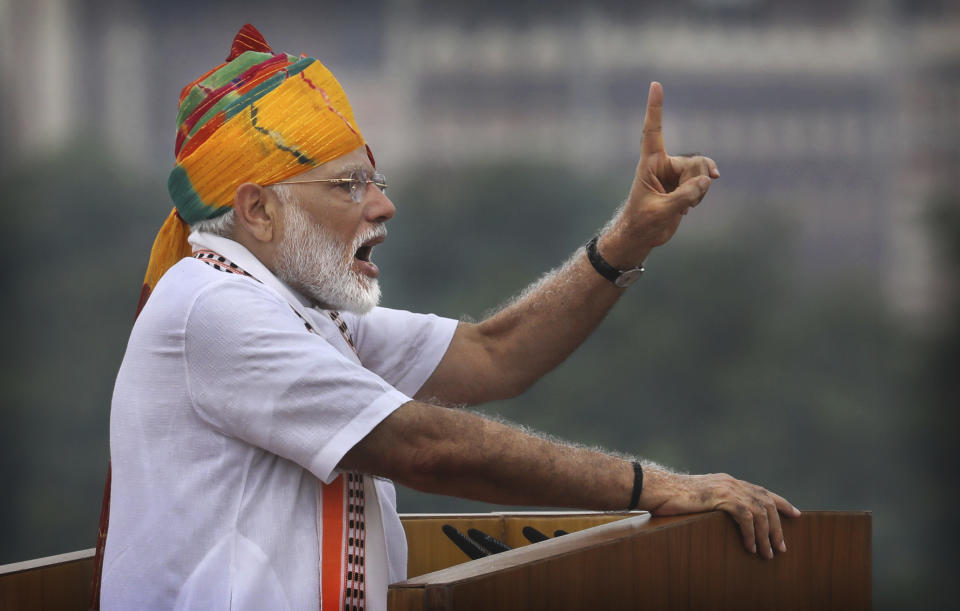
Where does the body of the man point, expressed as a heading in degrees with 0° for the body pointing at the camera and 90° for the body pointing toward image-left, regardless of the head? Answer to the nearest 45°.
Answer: approximately 270°

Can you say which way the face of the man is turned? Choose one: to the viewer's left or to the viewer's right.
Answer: to the viewer's right

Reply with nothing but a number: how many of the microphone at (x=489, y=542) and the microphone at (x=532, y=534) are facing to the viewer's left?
2

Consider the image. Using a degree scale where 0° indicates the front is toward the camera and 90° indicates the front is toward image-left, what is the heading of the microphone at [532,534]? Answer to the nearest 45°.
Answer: approximately 90°

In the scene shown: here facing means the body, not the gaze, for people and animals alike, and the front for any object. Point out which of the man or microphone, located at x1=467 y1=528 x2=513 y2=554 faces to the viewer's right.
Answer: the man

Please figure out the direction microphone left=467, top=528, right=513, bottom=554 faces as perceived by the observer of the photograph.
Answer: facing to the left of the viewer

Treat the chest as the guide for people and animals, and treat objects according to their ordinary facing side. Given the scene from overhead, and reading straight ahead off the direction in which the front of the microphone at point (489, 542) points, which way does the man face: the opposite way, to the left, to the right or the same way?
the opposite way
